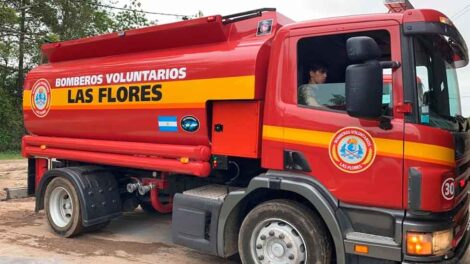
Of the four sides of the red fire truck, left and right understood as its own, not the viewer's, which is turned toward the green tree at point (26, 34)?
back

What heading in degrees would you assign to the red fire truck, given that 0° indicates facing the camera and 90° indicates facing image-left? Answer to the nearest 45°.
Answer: approximately 315°
